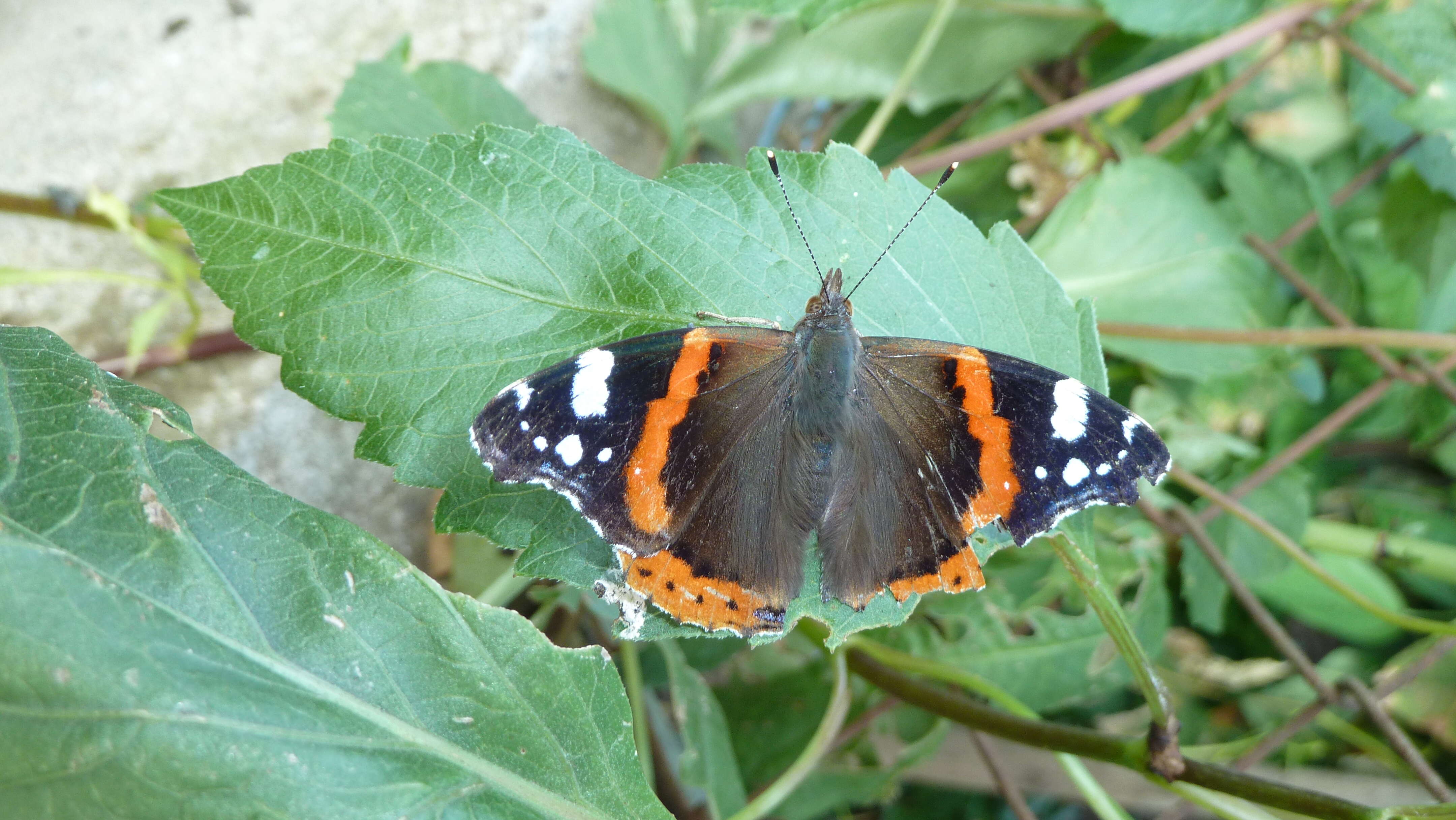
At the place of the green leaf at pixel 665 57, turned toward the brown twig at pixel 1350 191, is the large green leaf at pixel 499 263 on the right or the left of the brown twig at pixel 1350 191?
right

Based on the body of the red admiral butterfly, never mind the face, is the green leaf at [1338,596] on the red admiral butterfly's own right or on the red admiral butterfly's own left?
on the red admiral butterfly's own right

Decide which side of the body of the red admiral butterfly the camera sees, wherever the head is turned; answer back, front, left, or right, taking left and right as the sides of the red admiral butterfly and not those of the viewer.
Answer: back
